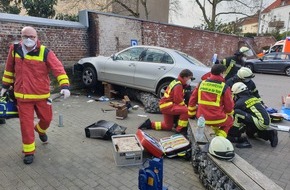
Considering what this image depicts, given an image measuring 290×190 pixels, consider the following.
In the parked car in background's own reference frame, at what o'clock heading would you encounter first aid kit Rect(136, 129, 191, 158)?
The first aid kit is roughly at 9 o'clock from the parked car in background.

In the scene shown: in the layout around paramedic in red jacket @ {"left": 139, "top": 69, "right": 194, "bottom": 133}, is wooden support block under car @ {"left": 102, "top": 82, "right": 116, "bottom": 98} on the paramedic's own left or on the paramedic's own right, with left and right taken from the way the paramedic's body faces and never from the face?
on the paramedic's own left

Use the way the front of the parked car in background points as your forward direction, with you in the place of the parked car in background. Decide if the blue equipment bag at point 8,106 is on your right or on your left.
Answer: on your left

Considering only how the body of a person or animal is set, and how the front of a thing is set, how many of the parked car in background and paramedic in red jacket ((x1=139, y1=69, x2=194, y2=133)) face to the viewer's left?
1

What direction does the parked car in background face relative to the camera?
to the viewer's left

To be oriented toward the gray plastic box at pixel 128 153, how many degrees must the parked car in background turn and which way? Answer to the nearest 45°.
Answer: approximately 90° to its left

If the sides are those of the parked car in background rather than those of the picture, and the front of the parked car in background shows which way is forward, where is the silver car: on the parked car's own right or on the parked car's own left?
on the parked car's own left

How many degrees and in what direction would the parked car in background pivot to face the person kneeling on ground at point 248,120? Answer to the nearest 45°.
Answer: approximately 90° to its left
